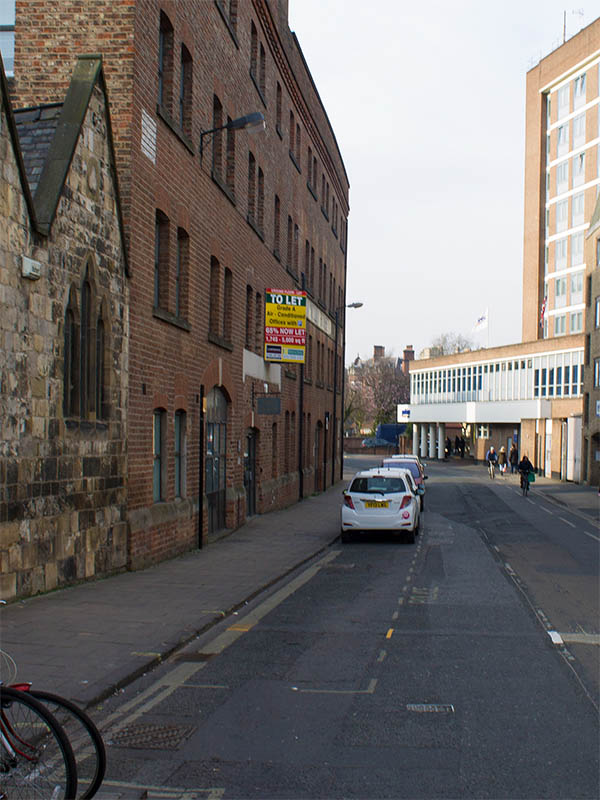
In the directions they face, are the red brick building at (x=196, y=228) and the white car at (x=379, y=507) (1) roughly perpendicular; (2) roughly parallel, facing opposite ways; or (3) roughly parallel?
roughly perpendicular

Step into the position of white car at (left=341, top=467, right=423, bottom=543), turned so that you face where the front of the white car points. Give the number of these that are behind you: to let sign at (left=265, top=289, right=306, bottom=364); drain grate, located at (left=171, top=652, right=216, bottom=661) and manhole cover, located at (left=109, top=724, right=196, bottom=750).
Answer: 2

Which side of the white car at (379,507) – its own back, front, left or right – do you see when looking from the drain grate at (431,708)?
back

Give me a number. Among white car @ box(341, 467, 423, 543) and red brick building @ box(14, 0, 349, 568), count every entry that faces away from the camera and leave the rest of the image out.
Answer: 1

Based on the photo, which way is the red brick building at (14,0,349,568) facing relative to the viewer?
to the viewer's right

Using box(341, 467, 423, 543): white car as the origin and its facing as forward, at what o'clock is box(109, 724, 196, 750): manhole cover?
The manhole cover is roughly at 6 o'clock from the white car.

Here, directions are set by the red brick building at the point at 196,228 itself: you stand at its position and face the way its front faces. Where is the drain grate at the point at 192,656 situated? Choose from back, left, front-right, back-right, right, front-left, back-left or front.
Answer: right

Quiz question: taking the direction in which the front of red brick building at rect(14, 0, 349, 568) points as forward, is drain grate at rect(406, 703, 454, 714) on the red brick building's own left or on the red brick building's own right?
on the red brick building's own right

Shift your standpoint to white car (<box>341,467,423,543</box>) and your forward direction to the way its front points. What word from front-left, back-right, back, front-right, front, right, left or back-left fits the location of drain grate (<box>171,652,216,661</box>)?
back

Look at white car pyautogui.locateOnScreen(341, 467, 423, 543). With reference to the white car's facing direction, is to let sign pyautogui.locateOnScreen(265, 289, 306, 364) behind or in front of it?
in front

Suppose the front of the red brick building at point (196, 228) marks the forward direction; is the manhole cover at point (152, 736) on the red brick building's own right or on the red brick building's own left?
on the red brick building's own right

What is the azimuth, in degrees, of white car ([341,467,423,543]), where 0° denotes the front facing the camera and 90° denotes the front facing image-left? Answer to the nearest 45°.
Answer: approximately 180°
